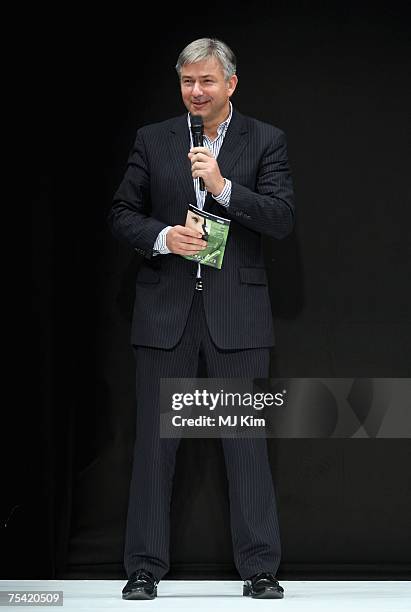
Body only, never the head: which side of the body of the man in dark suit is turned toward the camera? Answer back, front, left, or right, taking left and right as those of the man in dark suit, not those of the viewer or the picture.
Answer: front

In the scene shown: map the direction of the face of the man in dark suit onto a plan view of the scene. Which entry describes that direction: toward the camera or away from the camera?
toward the camera
